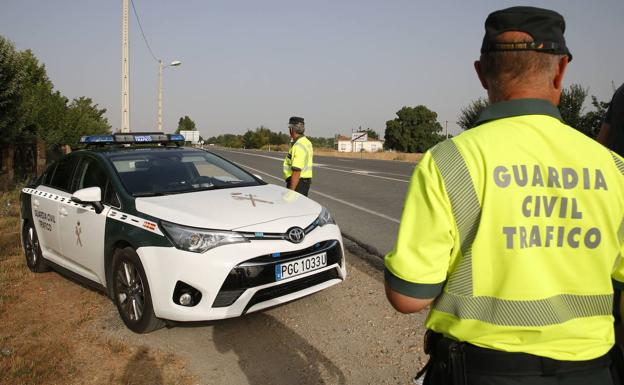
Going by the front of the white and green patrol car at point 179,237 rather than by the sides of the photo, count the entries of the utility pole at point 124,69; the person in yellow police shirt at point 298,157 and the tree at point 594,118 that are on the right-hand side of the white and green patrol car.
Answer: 0

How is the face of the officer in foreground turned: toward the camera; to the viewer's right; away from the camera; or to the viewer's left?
away from the camera

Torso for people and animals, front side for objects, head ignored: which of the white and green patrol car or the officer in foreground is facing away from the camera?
the officer in foreground

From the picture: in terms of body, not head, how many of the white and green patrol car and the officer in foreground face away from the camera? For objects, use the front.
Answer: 1

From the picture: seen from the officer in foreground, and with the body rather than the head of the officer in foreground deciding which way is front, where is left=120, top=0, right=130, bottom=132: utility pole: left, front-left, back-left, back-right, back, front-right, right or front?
front-left

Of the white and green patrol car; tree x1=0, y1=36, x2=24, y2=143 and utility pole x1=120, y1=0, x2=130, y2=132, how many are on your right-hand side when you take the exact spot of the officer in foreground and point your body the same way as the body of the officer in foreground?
0

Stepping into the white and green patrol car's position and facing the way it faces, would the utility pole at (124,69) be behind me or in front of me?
behind

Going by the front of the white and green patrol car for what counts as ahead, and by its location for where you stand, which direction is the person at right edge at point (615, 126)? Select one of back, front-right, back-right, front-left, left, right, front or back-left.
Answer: front

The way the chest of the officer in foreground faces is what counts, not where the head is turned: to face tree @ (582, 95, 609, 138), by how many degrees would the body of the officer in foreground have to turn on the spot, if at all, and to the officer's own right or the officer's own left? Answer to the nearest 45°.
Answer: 0° — they already face it

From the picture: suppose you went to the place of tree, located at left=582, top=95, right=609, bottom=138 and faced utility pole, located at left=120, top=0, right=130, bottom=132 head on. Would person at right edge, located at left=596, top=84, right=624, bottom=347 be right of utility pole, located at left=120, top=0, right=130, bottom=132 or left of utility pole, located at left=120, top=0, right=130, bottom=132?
left

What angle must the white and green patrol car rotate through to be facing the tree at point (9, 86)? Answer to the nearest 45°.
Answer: approximately 180°

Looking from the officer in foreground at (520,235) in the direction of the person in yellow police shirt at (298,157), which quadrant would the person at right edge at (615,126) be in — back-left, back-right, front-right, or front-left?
front-right

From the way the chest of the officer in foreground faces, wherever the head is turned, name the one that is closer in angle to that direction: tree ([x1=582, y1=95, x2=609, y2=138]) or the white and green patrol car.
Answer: the tree

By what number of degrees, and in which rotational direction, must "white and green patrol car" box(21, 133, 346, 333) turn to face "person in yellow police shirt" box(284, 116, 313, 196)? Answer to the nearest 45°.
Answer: approximately 90° to its left

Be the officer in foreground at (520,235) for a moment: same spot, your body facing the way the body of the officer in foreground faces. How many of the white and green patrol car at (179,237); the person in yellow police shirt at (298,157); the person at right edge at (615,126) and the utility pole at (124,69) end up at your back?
0

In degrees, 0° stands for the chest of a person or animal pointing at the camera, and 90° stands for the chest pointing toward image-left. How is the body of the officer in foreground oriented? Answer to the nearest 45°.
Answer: approximately 180°

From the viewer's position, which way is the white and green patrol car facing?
facing the viewer and to the right of the viewer
